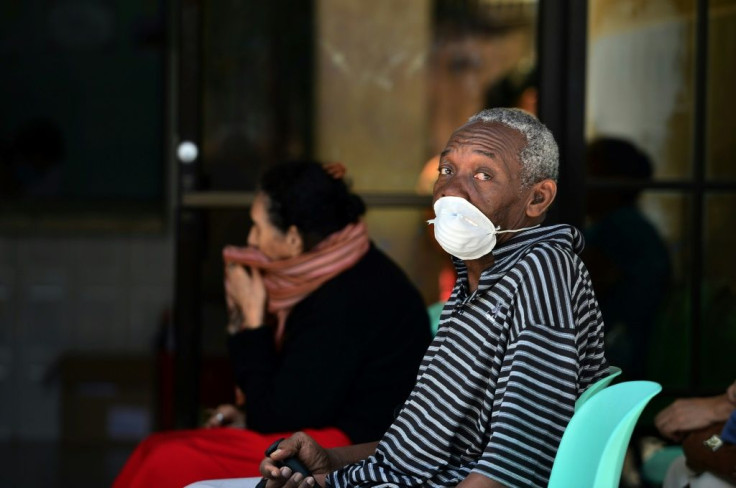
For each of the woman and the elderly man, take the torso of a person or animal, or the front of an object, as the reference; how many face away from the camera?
0

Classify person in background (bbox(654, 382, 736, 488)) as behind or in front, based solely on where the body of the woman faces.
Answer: behind

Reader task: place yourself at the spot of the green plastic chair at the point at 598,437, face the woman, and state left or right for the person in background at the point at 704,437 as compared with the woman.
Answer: right

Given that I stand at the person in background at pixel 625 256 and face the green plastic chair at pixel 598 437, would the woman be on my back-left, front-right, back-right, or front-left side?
front-right

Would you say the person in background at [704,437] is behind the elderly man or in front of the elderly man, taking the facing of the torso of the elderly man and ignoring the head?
behind

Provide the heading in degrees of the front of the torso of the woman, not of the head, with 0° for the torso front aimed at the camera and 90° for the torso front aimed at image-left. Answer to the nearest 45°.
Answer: approximately 90°

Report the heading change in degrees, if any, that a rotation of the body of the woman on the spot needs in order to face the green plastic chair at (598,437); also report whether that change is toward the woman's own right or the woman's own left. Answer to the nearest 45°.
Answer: approximately 90° to the woman's own left

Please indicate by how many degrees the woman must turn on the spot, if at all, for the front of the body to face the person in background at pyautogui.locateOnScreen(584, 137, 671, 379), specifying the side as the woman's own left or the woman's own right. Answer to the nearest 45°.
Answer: approximately 135° to the woman's own right

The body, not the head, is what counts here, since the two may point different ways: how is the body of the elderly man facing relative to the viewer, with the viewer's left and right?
facing the viewer and to the left of the viewer

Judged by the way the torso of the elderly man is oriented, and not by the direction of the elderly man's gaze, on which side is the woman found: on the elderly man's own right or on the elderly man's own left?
on the elderly man's own right

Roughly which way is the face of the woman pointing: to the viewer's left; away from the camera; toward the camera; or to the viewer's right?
to the viewer's left
